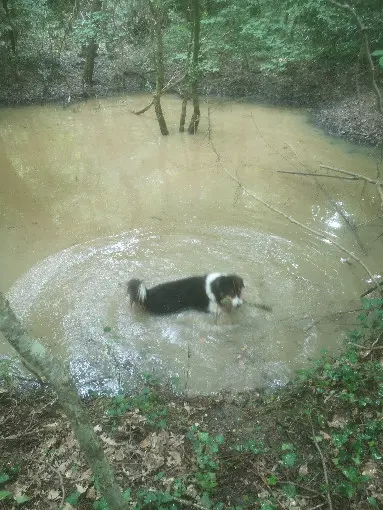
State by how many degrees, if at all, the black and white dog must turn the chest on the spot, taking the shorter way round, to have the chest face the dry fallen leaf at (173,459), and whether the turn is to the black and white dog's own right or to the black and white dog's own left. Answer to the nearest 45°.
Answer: approximately 90° to the black and white dog's own right

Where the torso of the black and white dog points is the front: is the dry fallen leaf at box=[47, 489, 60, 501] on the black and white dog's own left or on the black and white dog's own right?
on the black and white dog's own right

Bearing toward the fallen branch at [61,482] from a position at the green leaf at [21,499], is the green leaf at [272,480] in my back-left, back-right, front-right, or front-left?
front-right

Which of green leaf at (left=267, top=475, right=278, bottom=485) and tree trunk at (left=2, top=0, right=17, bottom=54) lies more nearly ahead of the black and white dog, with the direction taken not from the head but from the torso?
the green leaf

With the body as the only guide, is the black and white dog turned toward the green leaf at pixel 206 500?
no

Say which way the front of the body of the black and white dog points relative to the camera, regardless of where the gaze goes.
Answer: to the viewer's right

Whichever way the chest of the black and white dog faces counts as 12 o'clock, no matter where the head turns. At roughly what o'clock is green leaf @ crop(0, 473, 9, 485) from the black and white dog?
The green leaf is roughly at 4 o'clock from the black and white dog.

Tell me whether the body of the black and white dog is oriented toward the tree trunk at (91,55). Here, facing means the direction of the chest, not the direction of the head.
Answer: no

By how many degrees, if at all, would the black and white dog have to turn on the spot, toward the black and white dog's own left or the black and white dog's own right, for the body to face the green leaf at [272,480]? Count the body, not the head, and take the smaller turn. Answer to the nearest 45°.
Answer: approximately 90° to the black and white dog's own right

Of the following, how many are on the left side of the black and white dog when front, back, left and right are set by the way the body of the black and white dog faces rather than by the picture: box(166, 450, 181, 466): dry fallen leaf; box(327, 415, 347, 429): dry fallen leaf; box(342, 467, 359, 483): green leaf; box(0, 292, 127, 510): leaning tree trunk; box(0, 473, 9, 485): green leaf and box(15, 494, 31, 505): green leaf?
0

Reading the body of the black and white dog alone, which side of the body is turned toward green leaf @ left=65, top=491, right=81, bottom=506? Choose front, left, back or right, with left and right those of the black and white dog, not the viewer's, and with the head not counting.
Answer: right

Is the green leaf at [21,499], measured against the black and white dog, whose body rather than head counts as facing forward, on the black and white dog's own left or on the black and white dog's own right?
on the black and white dog's own right

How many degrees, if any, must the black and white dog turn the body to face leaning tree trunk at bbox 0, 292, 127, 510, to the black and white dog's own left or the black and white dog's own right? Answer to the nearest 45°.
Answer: approximately 90° to the black and white dog's own right
